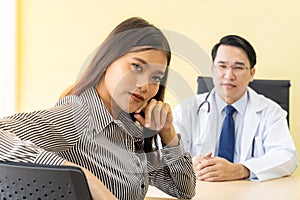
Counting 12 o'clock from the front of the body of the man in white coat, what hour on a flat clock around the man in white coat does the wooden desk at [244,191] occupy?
The wooden desk is roughly at 12 o'clock from the man in white coat.

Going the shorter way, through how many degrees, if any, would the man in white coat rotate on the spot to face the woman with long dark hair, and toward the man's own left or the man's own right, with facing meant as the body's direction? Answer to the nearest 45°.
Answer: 0° — they already face them

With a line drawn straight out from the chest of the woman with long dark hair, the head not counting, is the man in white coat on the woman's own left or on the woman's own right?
on the woman's own left

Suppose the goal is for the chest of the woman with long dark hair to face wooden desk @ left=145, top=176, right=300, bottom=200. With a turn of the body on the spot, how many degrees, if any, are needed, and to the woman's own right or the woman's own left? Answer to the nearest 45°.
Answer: approximately 90° to the woman's own left
